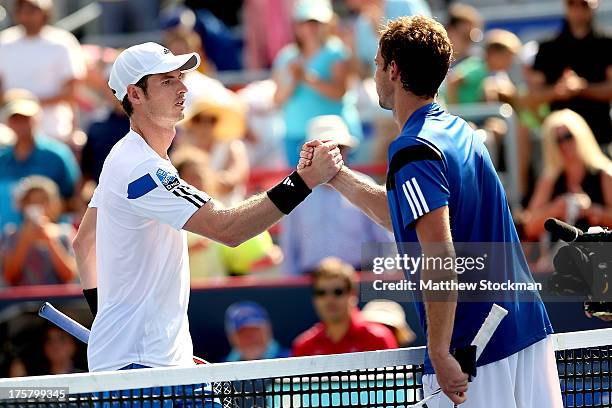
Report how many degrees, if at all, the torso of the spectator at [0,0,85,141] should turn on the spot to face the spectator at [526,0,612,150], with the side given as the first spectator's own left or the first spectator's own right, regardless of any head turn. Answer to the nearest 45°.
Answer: approximately 45° to the first spectator's own left

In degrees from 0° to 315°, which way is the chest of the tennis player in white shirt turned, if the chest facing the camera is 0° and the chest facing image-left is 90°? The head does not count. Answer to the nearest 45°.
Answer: approximately 270°

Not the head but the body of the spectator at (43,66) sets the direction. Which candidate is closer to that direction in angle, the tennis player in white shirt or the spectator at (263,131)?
the tennis player in white shirt

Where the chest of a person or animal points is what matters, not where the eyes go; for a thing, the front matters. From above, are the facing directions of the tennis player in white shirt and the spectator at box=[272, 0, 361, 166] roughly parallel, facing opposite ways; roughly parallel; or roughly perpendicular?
roughly perpendicular

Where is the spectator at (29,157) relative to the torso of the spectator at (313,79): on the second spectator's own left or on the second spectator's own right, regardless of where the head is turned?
on the second spectator's own right

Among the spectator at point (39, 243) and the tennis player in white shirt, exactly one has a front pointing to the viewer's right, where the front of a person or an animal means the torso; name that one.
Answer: the tennis player in white shirt

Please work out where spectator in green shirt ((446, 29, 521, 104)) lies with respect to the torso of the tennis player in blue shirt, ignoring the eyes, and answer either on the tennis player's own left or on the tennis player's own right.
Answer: on the tennis player's own right
